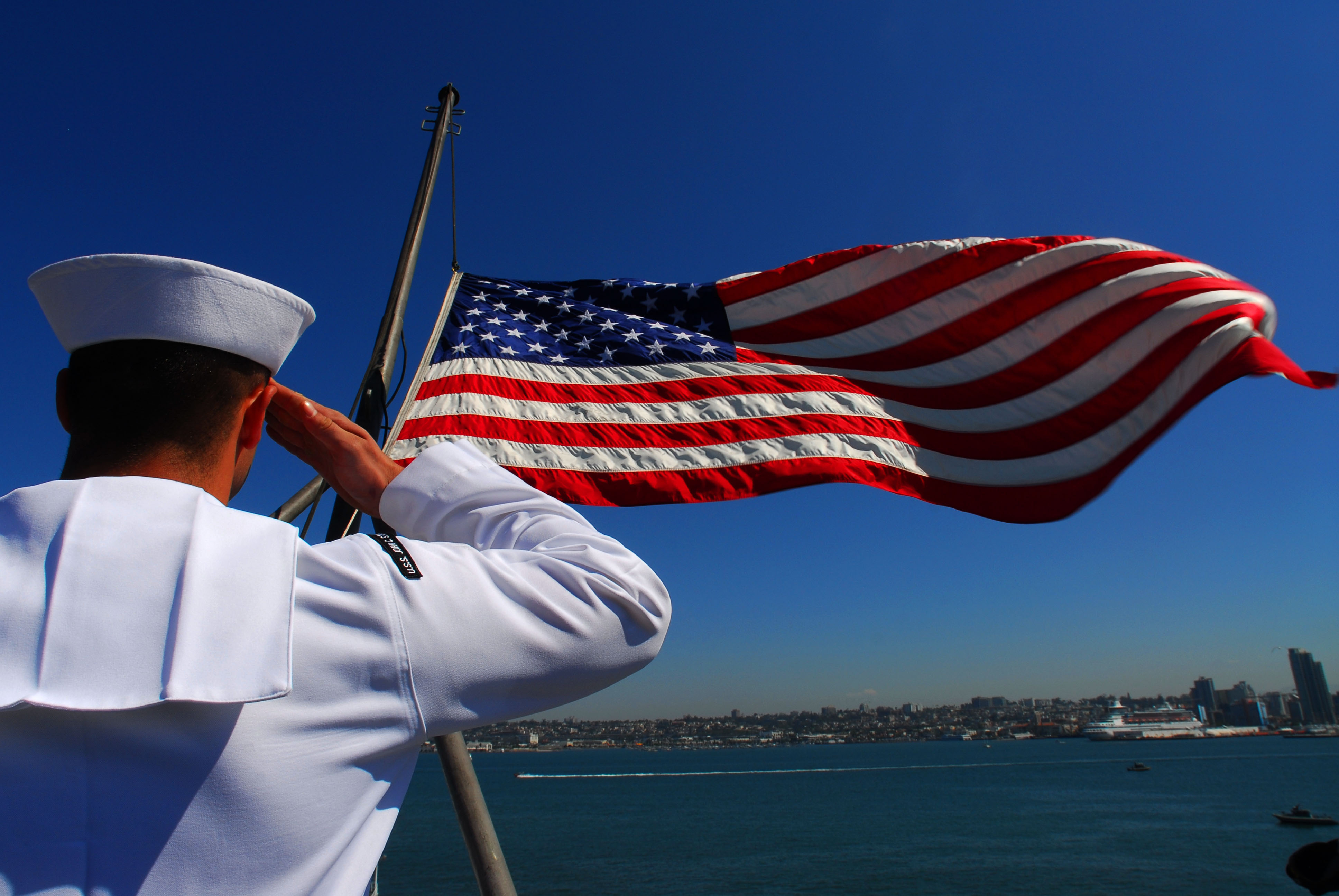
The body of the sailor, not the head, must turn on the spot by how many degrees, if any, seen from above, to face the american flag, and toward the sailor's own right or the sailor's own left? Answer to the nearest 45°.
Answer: approximately 45° to the sailor's own right

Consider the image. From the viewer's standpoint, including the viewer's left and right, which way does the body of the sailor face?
facing away from the viewer

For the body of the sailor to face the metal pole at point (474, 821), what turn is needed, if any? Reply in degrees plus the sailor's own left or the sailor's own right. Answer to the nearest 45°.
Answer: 0° — they already face it

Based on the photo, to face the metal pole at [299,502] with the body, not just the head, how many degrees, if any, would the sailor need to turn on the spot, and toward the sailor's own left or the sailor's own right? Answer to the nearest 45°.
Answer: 0° — they already face it

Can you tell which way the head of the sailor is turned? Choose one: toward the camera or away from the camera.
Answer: away from the camera
